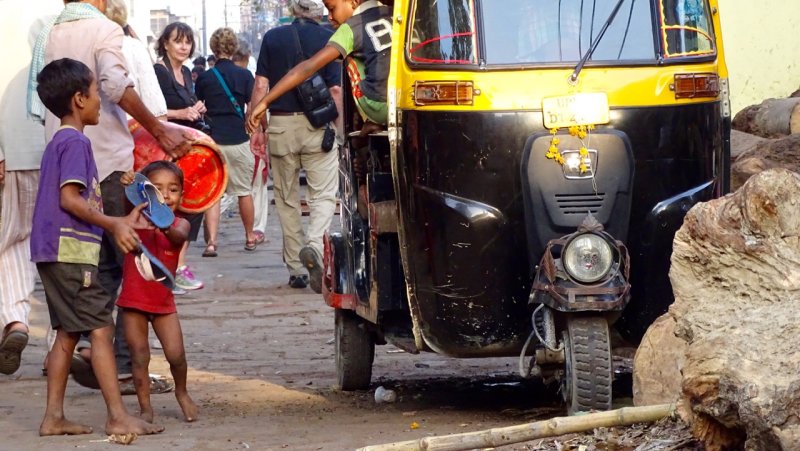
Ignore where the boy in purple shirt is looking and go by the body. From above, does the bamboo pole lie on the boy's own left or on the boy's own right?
on the boy's own right

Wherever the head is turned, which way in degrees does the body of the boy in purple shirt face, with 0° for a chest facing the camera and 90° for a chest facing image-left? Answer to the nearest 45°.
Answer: approximately 270°

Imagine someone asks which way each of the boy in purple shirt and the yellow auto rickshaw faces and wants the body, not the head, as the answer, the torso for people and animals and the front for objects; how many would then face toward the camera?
1

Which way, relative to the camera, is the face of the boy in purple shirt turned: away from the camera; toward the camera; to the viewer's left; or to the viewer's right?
to the viewer's right

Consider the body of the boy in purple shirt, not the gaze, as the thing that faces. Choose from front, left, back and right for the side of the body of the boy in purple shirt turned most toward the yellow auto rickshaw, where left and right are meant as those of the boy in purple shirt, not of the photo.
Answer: front
